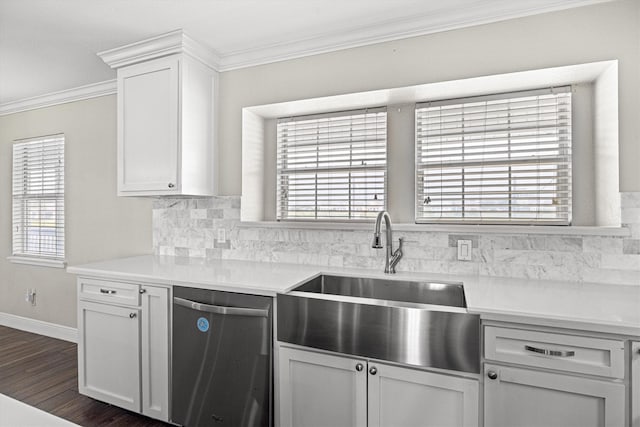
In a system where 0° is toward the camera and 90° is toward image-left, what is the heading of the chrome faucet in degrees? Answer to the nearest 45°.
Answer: approximately 45°

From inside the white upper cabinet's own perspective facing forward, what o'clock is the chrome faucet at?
The chrome faucet is roughly at 9 o'clock from the white upper cabinet.

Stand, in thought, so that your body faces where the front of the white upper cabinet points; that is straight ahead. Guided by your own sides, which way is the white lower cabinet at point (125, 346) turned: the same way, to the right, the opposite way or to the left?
the same way

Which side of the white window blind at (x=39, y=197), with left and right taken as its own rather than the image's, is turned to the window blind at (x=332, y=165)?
left

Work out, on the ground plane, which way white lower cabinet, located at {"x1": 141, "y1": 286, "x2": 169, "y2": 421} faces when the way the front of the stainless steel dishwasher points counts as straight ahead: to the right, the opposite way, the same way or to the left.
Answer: the same way

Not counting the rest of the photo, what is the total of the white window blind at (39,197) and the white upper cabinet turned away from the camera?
0

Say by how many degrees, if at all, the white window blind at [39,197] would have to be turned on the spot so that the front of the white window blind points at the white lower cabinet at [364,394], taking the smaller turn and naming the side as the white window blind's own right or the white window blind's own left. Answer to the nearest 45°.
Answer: approximately 45° to the white window blind's own left

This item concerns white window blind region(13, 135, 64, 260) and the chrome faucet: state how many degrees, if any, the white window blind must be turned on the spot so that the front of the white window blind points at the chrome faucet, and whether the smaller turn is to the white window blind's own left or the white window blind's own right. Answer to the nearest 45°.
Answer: approximately 90° to the white window blind's own left

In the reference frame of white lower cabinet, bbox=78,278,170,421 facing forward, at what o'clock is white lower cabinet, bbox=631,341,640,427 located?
white lower cabinet, bbox=631,341,640,427 is roughly at 9 o'clock from white lower cabinet, bbox=78,278,170,421.

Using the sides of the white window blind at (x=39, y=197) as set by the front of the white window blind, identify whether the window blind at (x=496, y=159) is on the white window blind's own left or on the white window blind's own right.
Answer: on the white window blind's own left

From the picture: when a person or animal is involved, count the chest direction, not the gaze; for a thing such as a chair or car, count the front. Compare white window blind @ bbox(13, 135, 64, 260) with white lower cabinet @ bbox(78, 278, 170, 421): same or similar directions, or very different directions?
same or similar directions

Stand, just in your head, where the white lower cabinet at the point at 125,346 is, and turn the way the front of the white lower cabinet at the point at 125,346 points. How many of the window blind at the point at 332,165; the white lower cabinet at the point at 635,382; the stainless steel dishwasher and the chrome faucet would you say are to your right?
0

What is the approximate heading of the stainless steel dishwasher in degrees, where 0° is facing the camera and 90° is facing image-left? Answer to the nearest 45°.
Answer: approximately 45°

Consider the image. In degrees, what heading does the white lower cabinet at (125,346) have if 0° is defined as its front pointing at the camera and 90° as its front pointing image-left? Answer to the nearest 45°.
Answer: approximately 45°

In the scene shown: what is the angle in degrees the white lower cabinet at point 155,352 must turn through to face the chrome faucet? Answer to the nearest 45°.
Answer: approximately 135° to its left

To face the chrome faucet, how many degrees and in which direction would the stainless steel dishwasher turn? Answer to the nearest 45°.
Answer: approximately 135° to its left

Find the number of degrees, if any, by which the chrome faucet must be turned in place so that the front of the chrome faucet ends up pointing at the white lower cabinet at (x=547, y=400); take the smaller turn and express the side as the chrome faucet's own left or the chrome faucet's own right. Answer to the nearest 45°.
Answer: approximately 90° to the chrome faucet's own left

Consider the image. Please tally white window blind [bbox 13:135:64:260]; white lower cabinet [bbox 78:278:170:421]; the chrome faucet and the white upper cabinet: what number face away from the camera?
0
